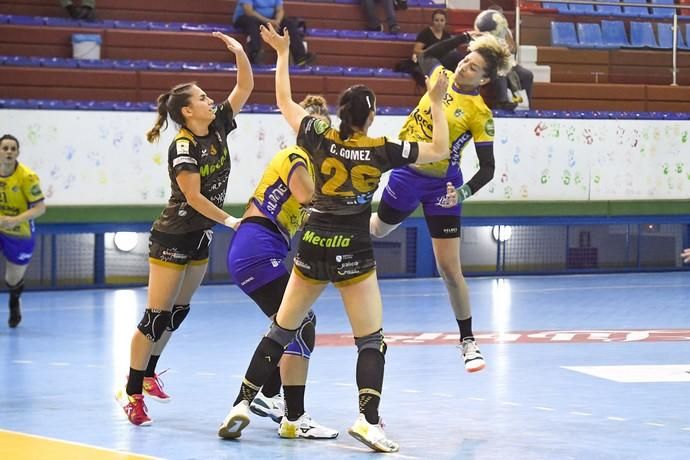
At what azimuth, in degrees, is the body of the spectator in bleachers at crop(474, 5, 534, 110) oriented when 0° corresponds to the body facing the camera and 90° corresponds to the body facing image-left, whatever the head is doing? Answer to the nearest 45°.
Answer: approximately 0°

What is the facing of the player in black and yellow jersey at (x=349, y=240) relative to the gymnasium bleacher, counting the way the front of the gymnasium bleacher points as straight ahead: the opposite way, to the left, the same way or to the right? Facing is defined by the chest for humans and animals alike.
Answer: the opposite way

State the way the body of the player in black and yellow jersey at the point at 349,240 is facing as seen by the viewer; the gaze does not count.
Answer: away from the camera

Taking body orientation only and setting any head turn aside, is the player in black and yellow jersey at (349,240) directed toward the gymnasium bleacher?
yes

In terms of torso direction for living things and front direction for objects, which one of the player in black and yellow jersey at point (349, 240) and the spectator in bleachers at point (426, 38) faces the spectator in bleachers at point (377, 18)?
the player in black and yellow jersey
